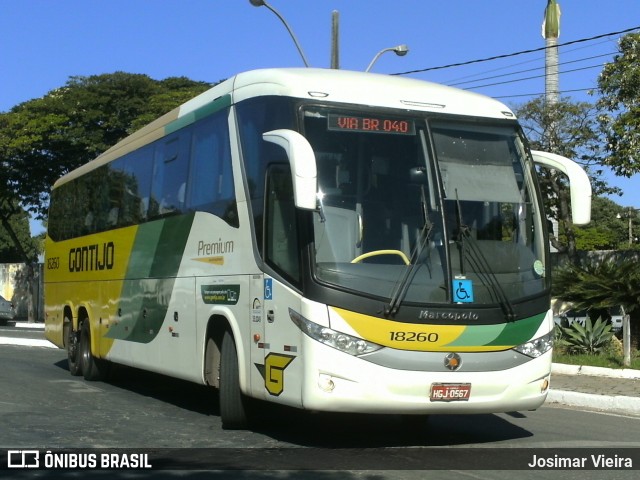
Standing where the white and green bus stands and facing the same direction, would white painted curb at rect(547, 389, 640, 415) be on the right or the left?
on its left

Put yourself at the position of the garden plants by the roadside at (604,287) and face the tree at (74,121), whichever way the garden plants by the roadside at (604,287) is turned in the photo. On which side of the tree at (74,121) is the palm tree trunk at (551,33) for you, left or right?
right

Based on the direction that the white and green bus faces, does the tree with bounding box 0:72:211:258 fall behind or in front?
behind

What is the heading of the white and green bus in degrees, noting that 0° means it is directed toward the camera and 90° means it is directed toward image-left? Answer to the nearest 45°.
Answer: approximately 315°

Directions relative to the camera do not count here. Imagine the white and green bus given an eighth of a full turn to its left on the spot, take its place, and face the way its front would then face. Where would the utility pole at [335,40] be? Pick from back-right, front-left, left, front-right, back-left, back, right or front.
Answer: left

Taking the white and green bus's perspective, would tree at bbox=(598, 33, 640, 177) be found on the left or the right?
on its left

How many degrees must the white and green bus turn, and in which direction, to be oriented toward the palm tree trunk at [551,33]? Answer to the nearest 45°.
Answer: approximately 135° to its left

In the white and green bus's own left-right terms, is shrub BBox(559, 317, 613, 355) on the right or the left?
on its left

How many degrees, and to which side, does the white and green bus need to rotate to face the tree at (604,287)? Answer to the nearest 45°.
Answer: approximately 90° to its left
